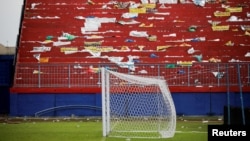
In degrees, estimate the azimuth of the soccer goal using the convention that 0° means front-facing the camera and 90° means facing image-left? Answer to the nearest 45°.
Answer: approximately 90°

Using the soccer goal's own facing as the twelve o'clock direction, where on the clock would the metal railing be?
The metal railing is roughly at 3 o'clock from the soccer goal.
